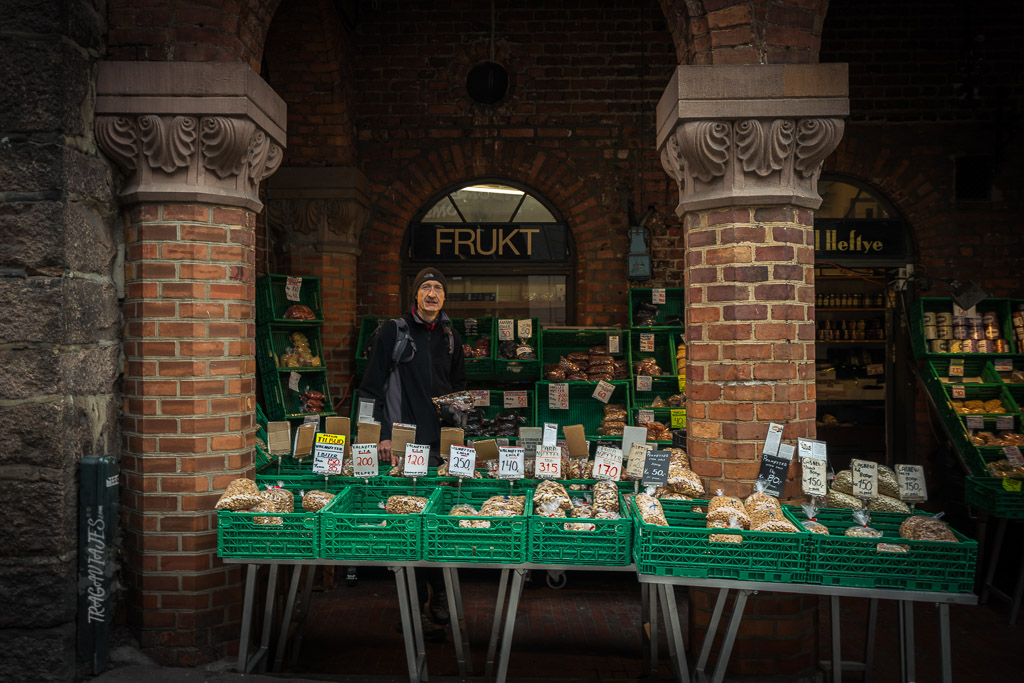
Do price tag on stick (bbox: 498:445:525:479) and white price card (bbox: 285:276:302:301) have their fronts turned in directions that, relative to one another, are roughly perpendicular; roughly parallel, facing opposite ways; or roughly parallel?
roughly parallel

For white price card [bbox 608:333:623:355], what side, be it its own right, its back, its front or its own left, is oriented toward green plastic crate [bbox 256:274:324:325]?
right

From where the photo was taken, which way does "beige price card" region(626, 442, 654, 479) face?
toward the camera

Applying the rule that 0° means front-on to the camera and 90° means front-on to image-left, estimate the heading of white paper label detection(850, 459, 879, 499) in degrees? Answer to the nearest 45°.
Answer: approximately 0°

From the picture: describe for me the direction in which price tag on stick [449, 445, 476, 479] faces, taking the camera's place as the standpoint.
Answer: facing the viewer

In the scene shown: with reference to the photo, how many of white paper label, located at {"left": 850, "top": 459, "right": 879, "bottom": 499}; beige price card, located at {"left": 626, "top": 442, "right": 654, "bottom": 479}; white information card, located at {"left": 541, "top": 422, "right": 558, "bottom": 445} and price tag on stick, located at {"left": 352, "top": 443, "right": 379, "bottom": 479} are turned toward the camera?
4

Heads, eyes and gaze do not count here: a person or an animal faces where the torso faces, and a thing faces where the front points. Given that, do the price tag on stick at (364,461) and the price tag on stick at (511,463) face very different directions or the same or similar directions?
same or similar directions

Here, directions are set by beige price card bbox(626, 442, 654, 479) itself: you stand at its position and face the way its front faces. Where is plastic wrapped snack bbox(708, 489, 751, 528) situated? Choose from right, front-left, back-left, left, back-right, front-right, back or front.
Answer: front-left

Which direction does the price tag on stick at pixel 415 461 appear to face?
toward the camera

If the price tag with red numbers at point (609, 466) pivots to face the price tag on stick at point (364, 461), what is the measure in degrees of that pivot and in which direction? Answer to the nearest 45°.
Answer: approximately 90° to its right

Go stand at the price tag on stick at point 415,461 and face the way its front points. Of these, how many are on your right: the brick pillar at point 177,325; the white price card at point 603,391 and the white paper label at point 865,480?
1
